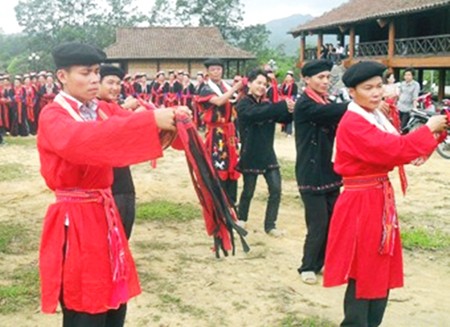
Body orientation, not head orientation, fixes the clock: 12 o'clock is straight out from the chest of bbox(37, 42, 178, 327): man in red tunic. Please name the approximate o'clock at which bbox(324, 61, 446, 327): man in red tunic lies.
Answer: bbox(324, 61, 446, 327): man in red tunic is roughly at 10 o'clock from bbox(37, 42, 178, 327): man in red tunic.

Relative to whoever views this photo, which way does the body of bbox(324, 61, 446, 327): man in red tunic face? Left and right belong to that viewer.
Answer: facing the viewer and to the right of the viewer

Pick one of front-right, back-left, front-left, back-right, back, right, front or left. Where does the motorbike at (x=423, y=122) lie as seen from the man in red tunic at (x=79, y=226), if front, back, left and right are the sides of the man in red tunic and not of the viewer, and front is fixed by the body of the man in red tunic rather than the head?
left

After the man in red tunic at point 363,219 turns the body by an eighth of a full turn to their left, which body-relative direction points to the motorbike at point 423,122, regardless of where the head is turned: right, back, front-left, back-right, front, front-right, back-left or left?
left

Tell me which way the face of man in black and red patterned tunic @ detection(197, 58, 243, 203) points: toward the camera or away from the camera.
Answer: toward the camera

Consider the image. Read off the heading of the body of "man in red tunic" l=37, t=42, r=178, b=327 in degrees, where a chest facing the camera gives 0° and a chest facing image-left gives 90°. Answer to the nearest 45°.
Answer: approximately 315°

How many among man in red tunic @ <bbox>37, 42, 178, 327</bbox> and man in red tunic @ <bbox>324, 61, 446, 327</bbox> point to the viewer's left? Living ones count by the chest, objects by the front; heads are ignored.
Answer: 0

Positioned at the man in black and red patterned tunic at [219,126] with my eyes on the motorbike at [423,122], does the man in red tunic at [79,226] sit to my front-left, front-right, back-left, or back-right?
back-right

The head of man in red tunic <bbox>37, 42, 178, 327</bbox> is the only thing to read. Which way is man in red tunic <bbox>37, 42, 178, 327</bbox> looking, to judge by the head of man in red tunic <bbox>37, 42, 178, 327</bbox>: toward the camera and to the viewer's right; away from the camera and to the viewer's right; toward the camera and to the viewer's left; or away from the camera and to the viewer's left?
toward the camera and to the viewer's right

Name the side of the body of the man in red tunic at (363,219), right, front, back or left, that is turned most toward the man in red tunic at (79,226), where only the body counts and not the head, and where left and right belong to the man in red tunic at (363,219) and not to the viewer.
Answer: right

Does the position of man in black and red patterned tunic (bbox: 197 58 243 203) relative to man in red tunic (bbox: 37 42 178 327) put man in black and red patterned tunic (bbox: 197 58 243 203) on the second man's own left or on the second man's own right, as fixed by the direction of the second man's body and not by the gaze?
on the second man's own left
